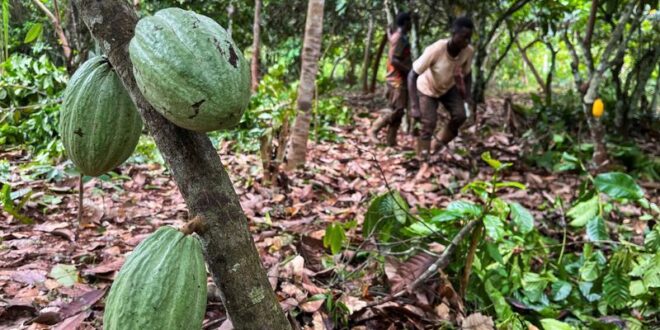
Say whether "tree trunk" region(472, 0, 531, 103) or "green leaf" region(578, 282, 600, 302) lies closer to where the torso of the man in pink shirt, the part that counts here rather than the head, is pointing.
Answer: the green leaf

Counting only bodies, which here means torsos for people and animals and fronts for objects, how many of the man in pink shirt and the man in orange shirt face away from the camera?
0

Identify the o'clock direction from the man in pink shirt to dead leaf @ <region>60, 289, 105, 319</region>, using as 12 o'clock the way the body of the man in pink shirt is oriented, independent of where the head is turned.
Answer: The dead leaf is roughly at 2 o'clock from the man in pink shirt.

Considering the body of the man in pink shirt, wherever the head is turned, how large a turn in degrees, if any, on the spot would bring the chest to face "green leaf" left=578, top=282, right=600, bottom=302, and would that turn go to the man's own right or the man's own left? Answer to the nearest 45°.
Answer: approximately 45° to the man's own right

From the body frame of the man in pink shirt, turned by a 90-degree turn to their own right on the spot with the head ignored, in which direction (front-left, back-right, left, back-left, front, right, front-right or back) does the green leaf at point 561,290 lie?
front-left
